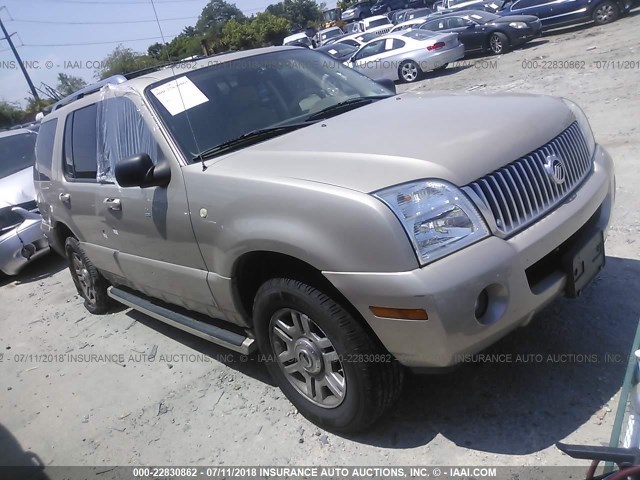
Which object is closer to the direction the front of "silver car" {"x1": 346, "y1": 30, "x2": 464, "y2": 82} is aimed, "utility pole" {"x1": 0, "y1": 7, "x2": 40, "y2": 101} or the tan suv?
the utility pole

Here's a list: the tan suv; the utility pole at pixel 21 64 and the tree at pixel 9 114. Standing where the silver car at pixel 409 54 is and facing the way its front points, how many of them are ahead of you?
2

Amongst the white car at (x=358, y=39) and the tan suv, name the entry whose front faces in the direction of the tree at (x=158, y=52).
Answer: the white car

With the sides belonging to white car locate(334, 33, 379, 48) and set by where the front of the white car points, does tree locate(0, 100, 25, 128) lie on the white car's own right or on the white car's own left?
on the white car's own right

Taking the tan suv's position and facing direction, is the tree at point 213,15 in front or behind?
behind

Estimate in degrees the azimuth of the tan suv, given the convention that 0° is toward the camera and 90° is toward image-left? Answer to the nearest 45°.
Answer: approximately 315°

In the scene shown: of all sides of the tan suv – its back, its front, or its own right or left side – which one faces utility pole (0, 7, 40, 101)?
back
